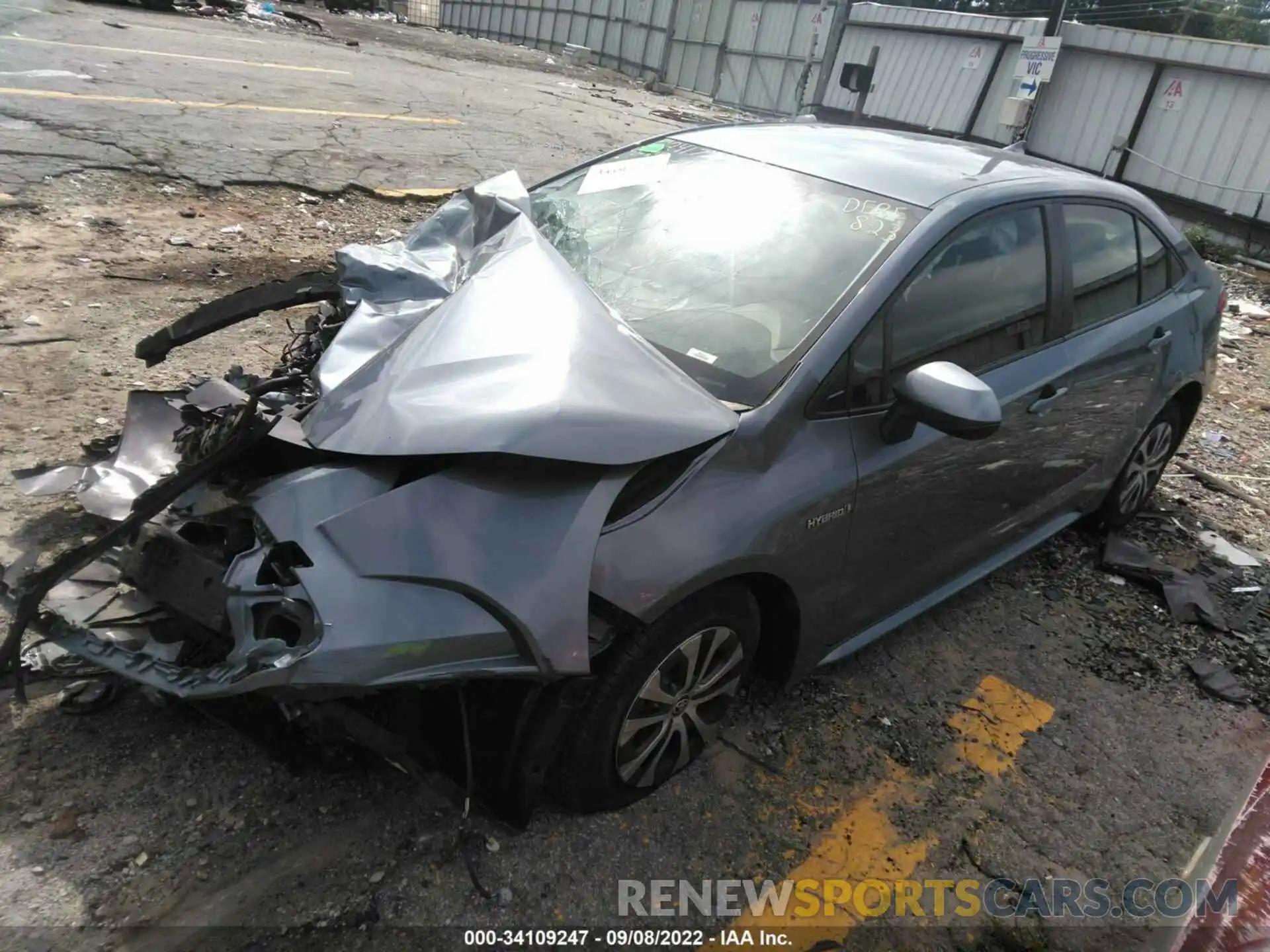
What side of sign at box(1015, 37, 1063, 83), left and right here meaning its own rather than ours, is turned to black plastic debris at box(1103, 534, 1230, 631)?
front

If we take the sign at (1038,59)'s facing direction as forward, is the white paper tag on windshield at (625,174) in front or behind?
in front

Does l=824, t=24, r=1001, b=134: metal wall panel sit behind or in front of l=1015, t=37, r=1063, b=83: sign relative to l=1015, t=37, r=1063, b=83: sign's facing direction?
behind

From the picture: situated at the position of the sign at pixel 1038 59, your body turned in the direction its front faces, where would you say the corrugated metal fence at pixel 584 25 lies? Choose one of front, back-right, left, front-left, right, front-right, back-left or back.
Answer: back-right

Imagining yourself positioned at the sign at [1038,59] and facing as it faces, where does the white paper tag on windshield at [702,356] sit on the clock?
The white paper tag on windshield is roughly at 12 o'clock from the sign.

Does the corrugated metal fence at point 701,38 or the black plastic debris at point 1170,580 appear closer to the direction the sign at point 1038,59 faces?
the black plastic debris

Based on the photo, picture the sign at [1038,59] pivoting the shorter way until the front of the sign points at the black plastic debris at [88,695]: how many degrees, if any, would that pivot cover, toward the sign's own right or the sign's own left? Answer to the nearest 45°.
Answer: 0° — it already faces it

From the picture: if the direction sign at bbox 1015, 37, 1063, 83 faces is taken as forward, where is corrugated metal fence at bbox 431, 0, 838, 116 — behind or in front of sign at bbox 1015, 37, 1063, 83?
behind

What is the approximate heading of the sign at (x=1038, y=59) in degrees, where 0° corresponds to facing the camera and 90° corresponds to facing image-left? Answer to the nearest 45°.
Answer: approximately 0°

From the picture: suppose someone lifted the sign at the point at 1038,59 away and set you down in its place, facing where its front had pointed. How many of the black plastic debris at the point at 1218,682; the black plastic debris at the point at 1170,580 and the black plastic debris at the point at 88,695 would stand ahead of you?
3

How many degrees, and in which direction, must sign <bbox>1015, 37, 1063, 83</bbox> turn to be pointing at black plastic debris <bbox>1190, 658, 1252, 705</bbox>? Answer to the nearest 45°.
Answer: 0° — it already faces it
